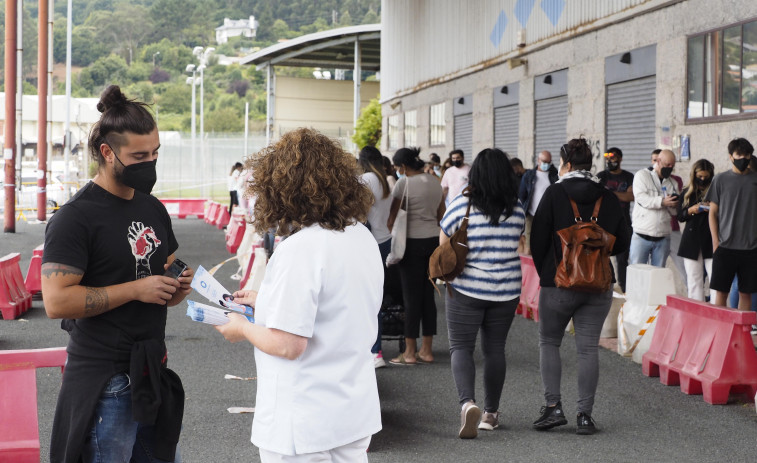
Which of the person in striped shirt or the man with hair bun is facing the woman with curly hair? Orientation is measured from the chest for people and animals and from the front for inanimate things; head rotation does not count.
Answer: the man with hair bun

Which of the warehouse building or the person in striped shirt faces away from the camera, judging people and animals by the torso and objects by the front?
the person in striped shirt

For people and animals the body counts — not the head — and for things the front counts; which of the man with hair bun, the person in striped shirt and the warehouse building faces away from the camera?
the person in striped shirt

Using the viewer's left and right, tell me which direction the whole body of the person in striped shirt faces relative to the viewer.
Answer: facing away from the viewer

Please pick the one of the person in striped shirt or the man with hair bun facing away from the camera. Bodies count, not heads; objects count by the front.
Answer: the person in striped shirt

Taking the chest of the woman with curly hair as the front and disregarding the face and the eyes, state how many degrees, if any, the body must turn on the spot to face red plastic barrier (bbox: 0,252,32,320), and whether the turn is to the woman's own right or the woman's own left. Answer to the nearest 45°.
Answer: approximately 45° to the woman's own right

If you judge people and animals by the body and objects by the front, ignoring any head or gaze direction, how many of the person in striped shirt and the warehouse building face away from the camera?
1

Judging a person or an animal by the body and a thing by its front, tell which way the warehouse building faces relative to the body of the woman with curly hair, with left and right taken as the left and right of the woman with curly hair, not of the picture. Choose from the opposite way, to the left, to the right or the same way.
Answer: to the left

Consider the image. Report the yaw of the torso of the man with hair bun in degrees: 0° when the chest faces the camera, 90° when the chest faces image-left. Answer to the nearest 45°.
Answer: approximately 315°
